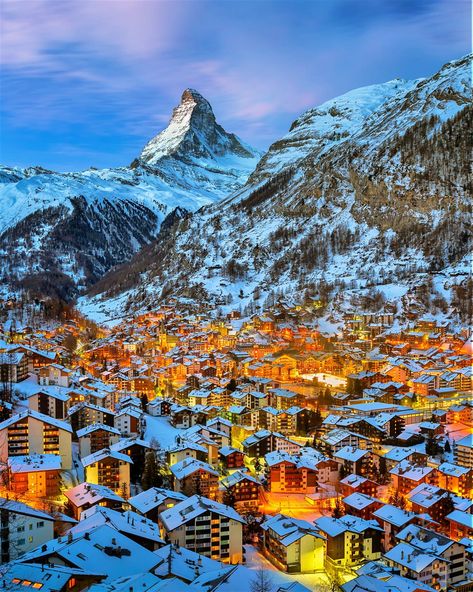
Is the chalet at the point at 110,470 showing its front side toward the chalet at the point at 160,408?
no

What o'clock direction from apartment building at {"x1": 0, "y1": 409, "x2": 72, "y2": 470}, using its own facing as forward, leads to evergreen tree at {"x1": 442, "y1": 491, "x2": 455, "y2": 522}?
The evergreen tree is roughly at 10 o'clock from the apartment building.

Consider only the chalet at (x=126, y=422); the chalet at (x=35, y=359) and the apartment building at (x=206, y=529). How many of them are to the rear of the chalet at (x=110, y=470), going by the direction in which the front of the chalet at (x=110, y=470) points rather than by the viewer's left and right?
2

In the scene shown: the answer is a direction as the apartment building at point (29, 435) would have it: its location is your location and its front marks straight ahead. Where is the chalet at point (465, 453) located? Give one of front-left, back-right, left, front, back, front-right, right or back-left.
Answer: left

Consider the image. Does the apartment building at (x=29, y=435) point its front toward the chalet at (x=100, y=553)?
yes

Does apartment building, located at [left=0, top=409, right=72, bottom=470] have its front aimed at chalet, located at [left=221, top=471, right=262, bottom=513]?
no

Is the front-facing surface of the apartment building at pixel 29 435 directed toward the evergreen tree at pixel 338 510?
no

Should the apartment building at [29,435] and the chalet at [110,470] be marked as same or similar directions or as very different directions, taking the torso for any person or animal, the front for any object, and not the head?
same or similar directions

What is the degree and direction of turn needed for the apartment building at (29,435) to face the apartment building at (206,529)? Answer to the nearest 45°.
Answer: approximately 45° to its left

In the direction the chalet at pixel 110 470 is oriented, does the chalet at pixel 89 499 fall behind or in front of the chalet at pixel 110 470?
in front

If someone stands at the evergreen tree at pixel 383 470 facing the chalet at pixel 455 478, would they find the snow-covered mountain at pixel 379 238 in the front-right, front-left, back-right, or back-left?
back-left

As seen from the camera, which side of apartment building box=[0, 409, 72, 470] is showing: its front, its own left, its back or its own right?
front

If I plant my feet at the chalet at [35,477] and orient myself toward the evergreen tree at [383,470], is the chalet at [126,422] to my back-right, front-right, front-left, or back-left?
front-left

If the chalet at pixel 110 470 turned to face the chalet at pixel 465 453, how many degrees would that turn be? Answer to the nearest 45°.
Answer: approximately 90° to its left

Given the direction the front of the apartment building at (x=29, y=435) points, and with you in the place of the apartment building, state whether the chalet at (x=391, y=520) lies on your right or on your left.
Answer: on your left

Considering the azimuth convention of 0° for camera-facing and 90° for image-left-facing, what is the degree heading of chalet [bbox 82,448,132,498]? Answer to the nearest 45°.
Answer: approximately 0°

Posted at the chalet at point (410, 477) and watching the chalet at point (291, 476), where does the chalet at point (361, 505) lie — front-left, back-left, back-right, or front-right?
front-left

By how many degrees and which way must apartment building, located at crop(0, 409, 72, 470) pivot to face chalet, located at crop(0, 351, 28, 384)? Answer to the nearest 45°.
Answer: approximately 180°

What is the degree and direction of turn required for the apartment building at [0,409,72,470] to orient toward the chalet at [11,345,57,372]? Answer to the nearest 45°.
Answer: approximately 180°

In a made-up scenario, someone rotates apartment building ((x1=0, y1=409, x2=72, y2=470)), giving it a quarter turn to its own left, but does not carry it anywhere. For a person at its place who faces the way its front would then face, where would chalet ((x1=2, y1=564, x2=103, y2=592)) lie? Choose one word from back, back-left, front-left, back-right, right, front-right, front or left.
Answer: right
